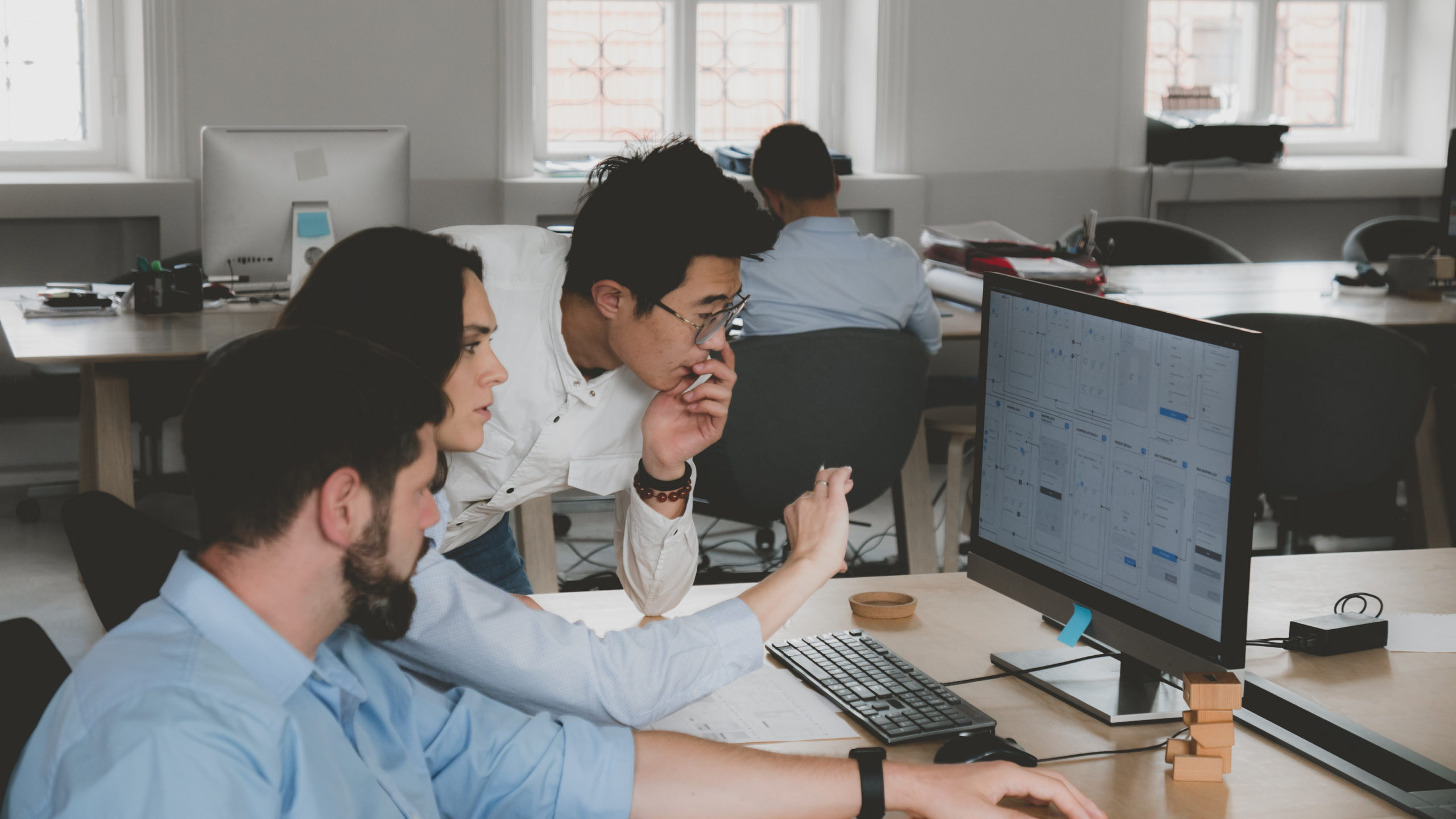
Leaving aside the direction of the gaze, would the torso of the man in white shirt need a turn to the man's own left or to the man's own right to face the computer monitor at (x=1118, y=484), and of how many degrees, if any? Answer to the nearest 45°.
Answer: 0° — they already face it

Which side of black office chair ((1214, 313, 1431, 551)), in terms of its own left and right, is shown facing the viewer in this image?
back

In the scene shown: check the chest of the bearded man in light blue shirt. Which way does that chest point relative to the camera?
to the viewer's right

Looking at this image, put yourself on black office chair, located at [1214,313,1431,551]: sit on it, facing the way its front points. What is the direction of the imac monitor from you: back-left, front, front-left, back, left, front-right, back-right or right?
left

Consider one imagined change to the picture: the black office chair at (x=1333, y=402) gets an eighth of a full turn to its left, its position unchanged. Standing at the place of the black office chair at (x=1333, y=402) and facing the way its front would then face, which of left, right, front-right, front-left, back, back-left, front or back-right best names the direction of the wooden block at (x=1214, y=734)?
back-left

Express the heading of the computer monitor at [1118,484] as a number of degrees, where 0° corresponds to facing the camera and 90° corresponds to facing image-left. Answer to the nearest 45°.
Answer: approximately 45°

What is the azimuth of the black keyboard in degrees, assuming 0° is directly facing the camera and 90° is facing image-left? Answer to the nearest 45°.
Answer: approximately 45°

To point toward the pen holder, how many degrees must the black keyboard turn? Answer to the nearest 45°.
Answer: approximately 90° to its right

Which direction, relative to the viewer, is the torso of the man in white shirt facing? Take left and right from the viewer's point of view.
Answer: facing the viewer and to the right of the viewer

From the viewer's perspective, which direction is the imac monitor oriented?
away from the camera

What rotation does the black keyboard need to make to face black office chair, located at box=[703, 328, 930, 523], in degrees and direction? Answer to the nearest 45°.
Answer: approximately 135° to its right

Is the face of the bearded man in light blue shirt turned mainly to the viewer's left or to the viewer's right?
to the viewer's right

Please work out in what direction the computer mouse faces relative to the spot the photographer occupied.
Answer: facing to the right of the viewer

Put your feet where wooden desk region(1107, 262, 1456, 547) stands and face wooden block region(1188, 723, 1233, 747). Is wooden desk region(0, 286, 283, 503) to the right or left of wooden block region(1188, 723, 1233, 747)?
right

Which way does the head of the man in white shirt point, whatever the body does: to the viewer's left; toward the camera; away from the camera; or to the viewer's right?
to the viewer's right

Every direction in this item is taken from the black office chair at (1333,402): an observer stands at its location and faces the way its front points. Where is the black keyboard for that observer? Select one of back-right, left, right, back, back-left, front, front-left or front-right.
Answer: back
